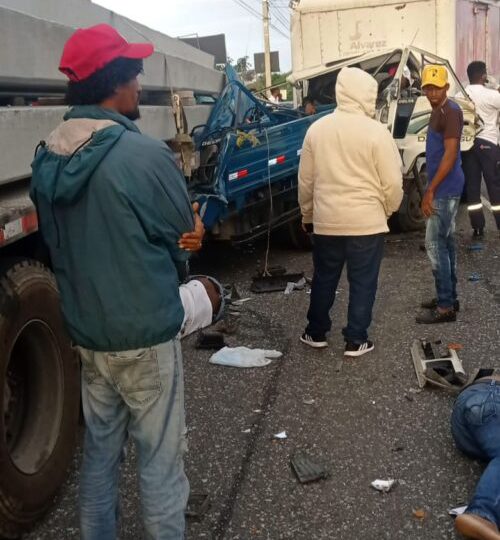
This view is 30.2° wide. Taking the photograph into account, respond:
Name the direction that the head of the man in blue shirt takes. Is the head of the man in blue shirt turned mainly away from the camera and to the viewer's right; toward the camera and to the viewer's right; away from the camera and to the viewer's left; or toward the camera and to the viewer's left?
toward the camera and to the viewer's left

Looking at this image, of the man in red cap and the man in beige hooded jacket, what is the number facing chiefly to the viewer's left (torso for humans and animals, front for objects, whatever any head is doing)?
0

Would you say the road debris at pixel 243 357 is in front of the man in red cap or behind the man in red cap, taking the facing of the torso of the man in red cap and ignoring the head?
in front

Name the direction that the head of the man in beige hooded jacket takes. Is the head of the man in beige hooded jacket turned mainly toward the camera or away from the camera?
away from the camera

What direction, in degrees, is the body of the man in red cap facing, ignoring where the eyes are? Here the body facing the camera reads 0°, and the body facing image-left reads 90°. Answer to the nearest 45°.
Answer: approximately 225°

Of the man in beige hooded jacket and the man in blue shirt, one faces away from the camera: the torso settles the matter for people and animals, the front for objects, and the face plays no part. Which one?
the man in beige hooded jacket

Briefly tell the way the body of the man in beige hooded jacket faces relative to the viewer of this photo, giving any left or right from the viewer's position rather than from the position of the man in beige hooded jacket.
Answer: facing away from the viewer

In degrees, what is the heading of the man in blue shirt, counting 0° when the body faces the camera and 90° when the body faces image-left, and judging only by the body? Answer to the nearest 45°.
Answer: approximately 90°
